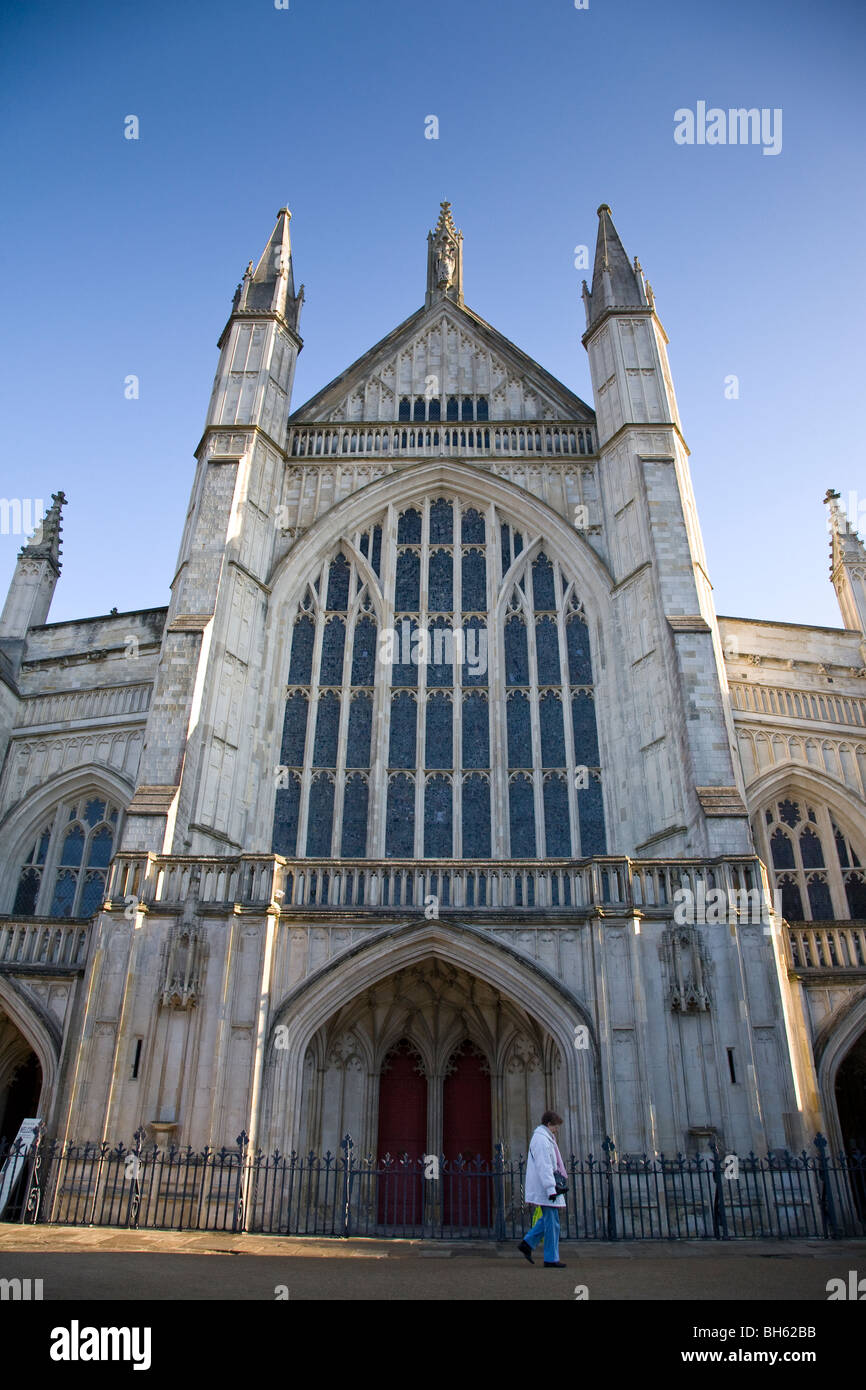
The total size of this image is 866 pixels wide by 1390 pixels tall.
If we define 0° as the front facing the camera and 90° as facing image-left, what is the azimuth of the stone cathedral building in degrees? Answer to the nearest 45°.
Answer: approximately 0°

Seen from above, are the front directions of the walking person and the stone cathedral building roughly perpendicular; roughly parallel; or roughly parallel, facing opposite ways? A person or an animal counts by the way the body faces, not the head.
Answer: roughly perpendicular

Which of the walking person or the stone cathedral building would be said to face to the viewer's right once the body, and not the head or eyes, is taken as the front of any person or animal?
the walking person

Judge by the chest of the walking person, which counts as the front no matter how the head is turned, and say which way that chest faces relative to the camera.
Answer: to the viewer's right

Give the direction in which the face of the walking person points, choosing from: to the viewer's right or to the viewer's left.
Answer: to the viewer's right

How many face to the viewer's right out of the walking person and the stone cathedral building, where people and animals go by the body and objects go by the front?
1
